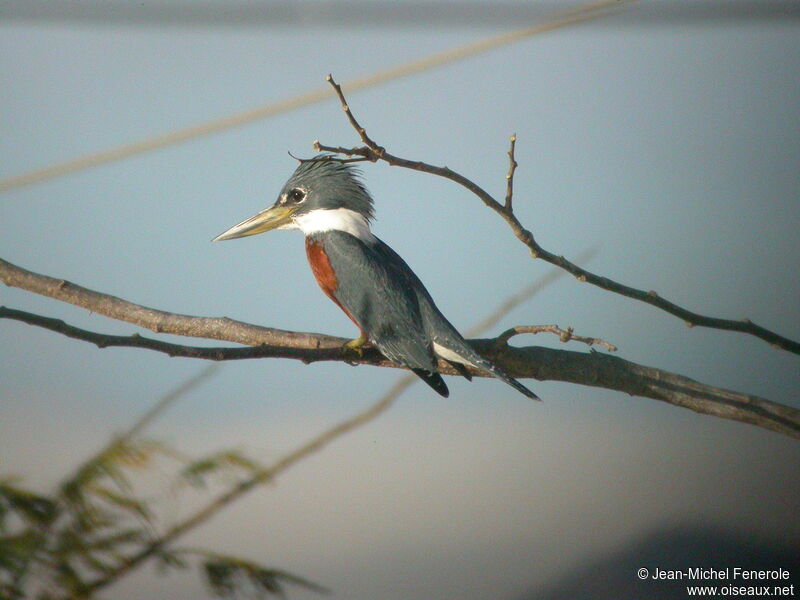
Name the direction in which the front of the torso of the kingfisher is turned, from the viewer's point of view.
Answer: to the viewer's left
